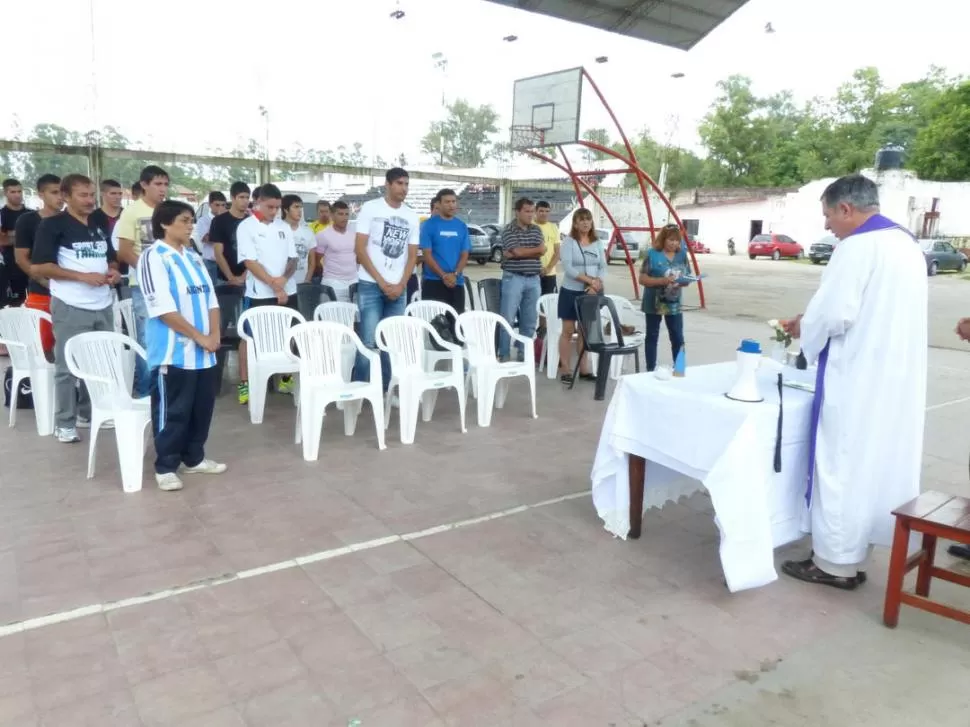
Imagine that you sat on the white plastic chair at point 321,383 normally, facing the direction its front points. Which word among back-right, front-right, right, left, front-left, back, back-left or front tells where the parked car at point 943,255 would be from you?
left

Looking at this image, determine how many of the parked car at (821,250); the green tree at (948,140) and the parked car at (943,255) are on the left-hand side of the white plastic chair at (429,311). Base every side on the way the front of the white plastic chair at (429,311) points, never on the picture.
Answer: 3

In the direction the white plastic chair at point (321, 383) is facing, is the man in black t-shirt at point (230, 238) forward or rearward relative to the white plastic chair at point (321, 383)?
rearward

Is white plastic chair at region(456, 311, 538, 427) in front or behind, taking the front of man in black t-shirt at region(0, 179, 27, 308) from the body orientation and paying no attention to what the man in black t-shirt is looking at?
in front

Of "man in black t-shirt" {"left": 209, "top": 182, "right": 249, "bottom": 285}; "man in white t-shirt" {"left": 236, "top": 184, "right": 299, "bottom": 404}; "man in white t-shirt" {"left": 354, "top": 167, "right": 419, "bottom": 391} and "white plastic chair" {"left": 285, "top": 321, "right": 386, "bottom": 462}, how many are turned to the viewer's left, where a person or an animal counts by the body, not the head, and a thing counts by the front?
0

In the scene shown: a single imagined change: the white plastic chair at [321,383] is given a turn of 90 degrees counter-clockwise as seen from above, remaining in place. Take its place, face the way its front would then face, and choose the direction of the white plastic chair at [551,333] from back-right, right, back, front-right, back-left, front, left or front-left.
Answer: front

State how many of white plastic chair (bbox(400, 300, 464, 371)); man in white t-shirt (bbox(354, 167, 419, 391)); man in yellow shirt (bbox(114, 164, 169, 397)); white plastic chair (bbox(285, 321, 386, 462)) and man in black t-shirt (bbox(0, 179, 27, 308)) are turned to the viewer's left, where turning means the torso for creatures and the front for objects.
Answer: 0

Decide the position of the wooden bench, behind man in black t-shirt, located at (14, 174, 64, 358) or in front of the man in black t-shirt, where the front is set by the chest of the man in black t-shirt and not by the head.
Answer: in front

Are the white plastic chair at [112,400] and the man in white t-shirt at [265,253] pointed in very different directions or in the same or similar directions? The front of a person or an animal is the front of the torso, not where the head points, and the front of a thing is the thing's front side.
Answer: same or similar directions

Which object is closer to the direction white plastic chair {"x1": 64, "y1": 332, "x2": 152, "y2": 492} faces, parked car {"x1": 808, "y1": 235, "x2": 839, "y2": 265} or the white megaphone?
the white megaphone

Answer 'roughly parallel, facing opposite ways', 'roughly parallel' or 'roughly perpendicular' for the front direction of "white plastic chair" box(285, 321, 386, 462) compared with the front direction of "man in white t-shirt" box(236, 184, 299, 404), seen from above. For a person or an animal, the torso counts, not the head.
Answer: roughly parallel

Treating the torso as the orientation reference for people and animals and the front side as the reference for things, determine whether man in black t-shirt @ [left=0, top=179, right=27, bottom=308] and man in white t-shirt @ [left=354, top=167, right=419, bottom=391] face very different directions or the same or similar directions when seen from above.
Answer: same or similar directions

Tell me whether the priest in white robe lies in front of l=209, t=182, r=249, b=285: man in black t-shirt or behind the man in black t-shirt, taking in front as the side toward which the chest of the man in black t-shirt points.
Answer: in front

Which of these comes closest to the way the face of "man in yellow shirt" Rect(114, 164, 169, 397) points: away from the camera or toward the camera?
toward the camera

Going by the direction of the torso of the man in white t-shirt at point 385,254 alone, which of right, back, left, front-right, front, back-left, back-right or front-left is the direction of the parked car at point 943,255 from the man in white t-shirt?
left

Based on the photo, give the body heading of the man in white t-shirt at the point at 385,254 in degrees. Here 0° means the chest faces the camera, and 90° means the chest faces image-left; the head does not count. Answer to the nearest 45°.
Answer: approximately 315°

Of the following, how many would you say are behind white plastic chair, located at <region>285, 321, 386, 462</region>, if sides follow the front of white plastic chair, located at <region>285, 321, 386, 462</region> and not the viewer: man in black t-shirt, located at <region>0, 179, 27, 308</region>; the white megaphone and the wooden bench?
1

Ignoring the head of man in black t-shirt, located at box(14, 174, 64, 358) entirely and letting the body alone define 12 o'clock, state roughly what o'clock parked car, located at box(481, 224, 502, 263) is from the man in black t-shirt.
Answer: The parked car is roughly at 9 o'clock from the man in black t-shirt.
